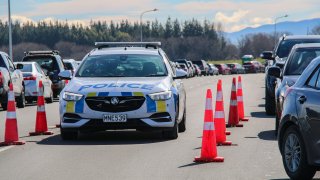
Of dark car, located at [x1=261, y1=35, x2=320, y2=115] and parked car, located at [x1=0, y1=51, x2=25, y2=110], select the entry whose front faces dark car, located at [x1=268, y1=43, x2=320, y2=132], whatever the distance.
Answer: dark car, located at [x1=261, y1=35, x2=320, y2=115]

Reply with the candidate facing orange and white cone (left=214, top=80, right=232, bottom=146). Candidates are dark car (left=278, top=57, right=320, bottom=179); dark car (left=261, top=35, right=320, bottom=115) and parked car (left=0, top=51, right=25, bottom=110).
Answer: dark car (left=261, top=35, right=320, bottom=115)
